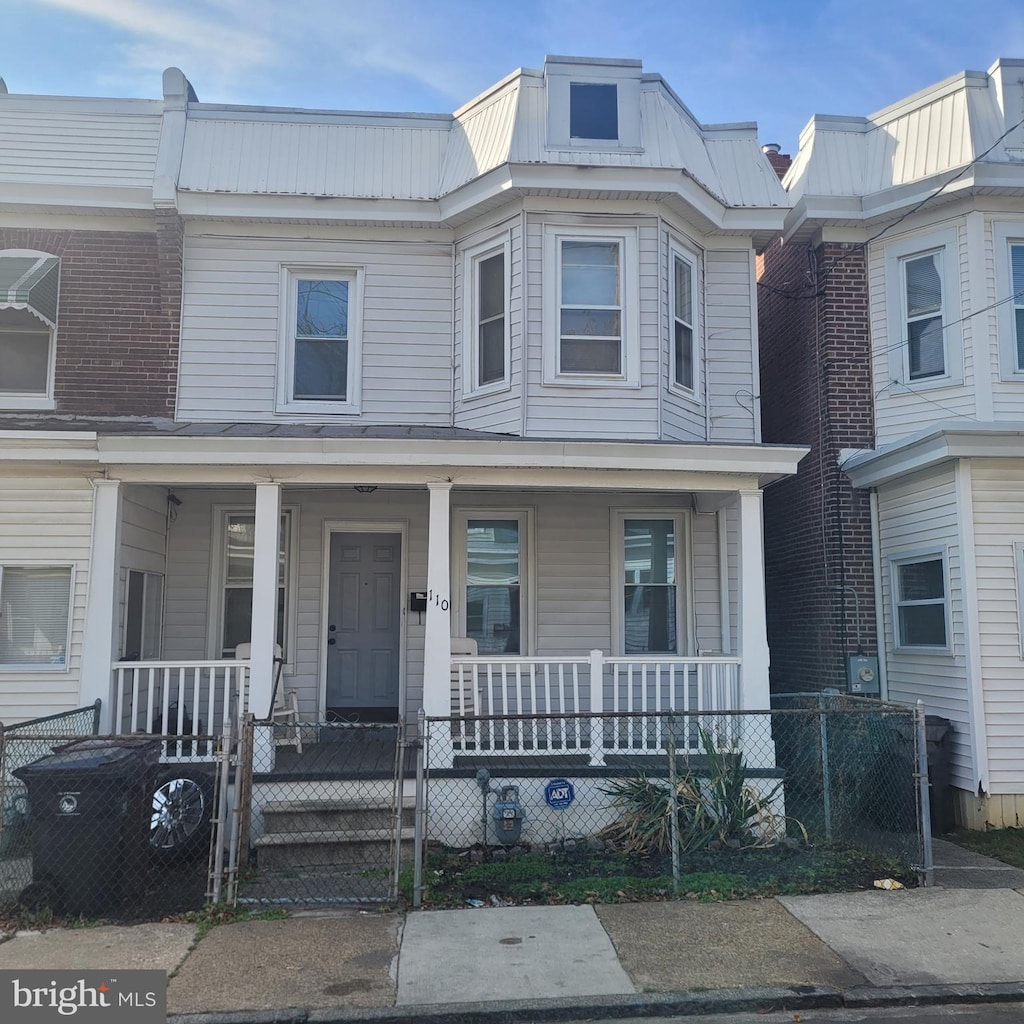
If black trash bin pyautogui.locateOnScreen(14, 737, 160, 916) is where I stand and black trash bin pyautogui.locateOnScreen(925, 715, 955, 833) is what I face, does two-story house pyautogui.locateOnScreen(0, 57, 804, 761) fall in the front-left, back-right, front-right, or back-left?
front-left

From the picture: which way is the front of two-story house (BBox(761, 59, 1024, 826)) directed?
toward the camera

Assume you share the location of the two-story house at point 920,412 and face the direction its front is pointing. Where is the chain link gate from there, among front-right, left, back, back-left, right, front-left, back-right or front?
front-right

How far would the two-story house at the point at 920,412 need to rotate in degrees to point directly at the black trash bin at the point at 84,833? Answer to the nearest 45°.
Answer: approximately 45° to its right

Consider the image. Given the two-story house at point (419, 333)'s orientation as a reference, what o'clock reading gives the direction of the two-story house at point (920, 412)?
the two-story house at point (920, 412) is roughly at 9 o'clock from the two-story house at point (419, 333).

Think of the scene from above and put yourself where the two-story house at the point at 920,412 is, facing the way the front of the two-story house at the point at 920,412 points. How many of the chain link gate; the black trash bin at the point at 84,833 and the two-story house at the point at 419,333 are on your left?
0

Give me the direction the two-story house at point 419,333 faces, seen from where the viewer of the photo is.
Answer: facing the viewer

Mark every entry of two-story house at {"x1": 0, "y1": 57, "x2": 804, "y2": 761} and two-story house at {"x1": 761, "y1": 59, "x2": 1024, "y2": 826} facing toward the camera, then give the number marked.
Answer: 2

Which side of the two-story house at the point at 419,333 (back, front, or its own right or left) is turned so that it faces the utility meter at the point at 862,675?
left

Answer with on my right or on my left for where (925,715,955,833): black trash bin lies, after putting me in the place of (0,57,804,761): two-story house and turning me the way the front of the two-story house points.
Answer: on my left
